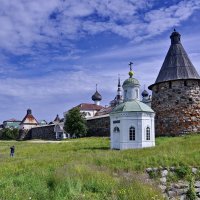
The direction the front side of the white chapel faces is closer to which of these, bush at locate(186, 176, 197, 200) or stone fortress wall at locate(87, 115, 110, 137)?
the bush

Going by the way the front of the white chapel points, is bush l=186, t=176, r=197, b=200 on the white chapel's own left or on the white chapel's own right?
on the white chapel's own left

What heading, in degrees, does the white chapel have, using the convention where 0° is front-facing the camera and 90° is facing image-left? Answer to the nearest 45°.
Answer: approximately 45°

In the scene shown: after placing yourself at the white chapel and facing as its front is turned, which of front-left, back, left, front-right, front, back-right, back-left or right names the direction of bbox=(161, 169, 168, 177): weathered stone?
front-left

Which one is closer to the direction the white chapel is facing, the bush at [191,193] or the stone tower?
the bush

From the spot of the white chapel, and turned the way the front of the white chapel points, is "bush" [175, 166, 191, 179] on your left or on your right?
on your left

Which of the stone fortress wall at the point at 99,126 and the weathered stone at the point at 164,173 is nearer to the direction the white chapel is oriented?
the weathered stone

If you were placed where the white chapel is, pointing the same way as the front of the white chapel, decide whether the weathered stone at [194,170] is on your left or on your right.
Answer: on your left

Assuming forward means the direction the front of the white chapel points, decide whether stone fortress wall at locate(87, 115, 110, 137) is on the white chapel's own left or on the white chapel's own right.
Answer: on the white chapel's own right

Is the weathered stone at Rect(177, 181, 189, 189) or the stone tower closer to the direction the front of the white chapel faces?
the weathered stone
